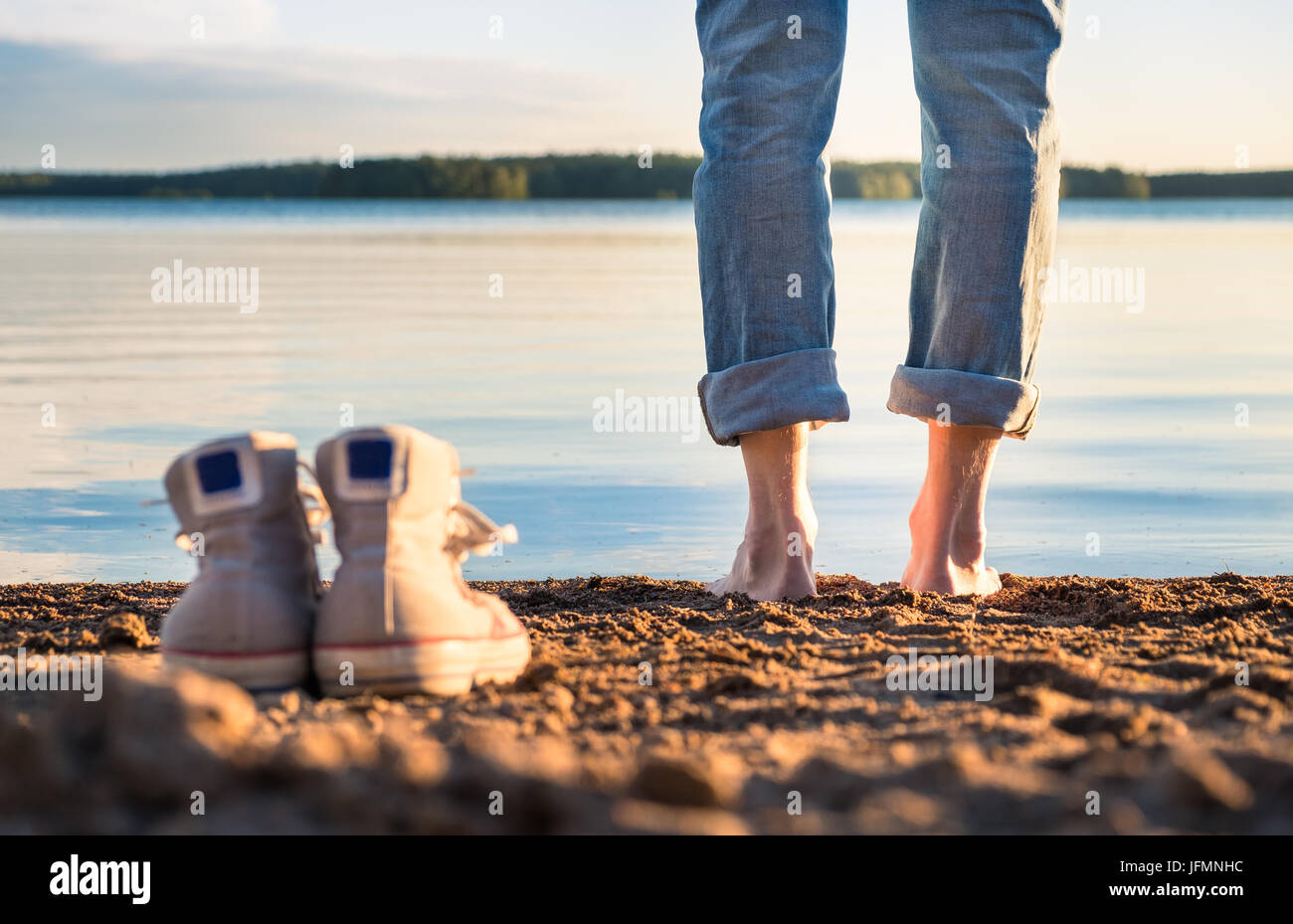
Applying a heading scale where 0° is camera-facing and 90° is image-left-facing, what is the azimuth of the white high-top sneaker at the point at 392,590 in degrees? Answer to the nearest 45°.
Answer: approximately 225°
